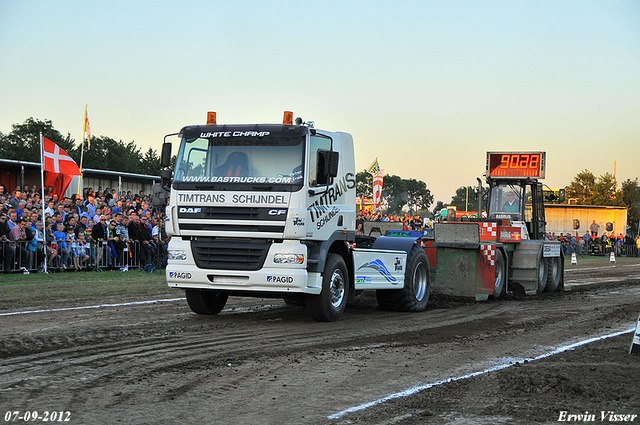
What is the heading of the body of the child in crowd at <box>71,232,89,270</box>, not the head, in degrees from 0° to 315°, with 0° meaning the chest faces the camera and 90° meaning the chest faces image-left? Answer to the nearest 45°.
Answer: approximately 315°

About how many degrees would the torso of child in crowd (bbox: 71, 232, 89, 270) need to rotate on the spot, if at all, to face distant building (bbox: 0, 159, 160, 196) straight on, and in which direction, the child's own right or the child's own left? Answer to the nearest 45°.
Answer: approximately 135° to the child's own left
